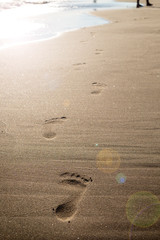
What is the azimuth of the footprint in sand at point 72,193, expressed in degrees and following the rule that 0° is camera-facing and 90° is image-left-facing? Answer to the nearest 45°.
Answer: approximately 180°

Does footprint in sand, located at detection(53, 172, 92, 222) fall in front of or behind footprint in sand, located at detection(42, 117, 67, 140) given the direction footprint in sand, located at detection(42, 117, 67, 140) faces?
behind

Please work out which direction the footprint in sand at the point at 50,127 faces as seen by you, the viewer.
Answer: facing away from the viewer

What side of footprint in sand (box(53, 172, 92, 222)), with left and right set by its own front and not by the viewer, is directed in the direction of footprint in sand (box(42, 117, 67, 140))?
front

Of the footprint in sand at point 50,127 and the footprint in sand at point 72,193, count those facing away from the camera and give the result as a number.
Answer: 2
